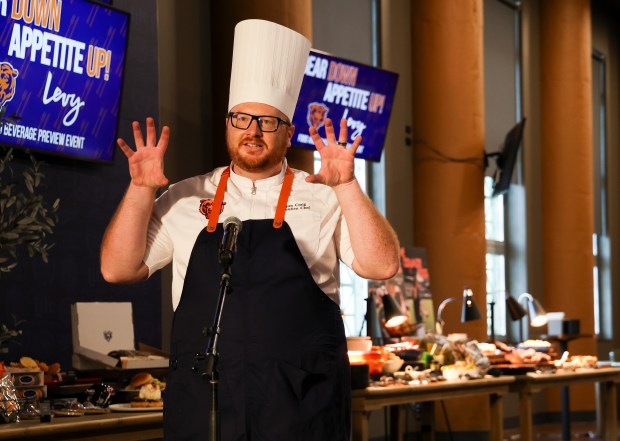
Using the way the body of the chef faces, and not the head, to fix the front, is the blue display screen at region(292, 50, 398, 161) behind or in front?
behind

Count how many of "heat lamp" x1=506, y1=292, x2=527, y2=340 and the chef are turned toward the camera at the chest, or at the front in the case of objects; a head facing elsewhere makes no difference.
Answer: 1

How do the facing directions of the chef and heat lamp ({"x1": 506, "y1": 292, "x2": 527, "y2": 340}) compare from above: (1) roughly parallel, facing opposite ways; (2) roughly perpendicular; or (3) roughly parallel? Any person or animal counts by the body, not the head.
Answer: roughly perpendicular

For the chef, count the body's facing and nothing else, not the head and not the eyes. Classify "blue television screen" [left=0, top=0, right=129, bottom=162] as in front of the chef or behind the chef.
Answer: behind
